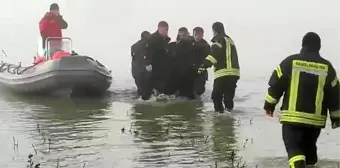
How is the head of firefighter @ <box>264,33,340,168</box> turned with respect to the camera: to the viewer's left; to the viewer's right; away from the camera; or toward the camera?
away from the camera

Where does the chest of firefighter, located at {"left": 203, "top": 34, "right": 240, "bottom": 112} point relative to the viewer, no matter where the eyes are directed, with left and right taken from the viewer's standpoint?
facing away from the viewer and to the left of the viewer

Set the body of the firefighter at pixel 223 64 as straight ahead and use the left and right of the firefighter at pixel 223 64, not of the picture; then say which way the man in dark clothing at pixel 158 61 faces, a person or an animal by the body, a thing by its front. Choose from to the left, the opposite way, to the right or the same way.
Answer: the opposite way

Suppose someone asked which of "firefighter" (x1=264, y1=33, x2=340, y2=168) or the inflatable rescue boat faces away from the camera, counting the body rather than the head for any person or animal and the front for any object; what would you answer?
the firefighter

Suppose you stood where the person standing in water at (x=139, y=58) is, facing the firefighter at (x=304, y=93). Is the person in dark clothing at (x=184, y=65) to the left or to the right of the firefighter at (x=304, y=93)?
left

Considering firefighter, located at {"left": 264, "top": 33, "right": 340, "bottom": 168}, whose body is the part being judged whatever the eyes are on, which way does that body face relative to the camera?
away from the camera

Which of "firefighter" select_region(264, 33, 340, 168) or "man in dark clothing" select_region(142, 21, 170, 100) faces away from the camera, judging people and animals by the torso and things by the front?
"firefighter" select_region(264, 33, 340, 168)
